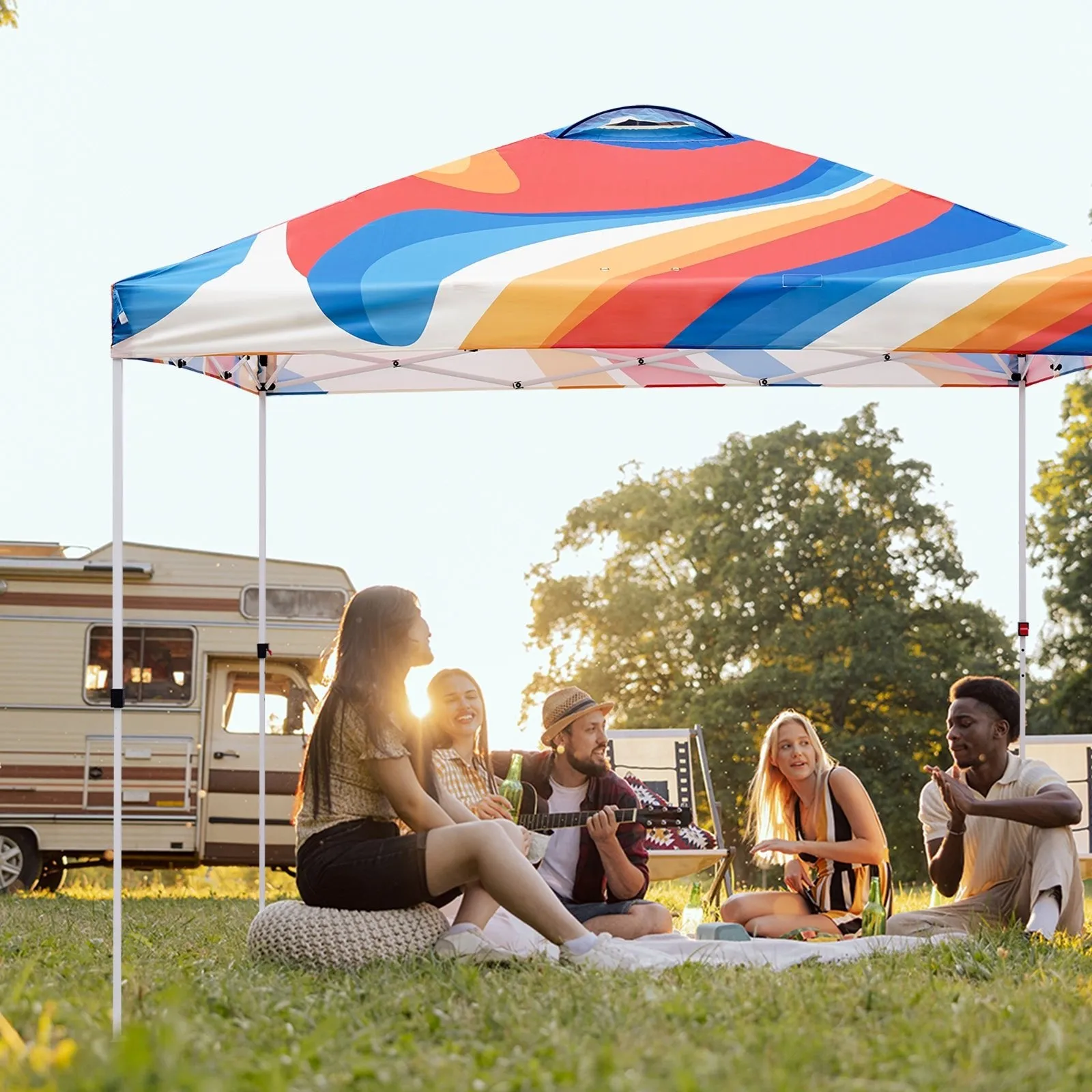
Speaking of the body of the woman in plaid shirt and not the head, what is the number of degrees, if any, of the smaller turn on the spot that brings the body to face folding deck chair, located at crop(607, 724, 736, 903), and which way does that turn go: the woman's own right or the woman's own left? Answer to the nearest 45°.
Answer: approximately 135° to the woman's own left

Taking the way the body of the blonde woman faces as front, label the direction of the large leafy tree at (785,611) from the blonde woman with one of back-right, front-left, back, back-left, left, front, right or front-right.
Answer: back-right

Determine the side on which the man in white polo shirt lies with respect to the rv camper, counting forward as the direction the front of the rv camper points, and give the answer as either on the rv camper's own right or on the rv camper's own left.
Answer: on the rv camper's own right

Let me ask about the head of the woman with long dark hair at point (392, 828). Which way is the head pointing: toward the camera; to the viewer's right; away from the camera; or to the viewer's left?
to the viewer's right

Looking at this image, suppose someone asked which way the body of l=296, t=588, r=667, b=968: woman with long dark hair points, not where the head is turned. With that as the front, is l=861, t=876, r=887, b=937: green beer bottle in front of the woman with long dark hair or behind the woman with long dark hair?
in front

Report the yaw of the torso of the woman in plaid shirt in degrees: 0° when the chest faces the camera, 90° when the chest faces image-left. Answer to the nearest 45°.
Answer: approximately 315°

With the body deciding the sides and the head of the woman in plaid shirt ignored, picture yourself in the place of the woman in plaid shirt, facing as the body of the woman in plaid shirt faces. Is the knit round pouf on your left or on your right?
on your right

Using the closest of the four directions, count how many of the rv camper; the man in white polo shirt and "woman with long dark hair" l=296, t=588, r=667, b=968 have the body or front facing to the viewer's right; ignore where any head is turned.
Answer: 2

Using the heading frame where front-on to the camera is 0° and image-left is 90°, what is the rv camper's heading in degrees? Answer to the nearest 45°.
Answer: approximately 270°

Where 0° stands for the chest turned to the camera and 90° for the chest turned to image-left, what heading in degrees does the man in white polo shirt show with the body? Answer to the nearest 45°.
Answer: approximately 45°

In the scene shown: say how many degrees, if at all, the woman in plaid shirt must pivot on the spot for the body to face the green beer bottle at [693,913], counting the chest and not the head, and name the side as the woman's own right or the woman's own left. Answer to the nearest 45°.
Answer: approximately 90° to the woman's own left
